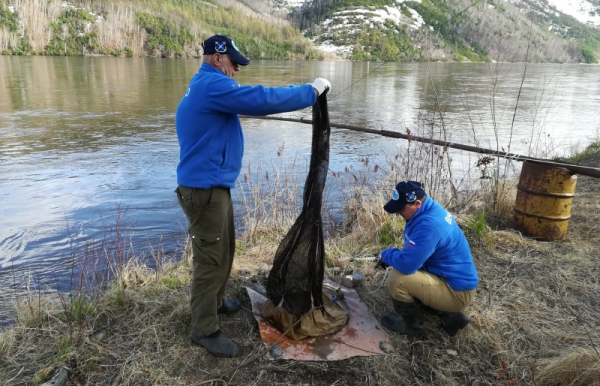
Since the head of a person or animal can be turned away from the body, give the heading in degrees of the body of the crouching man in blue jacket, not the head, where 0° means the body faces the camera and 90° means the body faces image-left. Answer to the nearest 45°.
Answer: approximately 90°

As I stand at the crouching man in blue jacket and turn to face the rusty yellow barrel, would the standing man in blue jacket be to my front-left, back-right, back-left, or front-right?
back-left

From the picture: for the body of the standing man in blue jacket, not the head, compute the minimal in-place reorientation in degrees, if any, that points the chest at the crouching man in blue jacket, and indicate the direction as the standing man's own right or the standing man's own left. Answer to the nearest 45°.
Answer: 0° — they already face them

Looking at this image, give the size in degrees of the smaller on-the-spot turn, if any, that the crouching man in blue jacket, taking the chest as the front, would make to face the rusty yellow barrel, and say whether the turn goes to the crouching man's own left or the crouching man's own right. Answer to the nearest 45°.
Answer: approximately 135° to the crouching man's own right

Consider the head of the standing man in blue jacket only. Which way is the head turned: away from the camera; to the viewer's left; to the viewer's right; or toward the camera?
to the viewer's right

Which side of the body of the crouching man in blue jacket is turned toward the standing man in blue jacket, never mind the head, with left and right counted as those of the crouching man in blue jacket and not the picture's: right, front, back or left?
front

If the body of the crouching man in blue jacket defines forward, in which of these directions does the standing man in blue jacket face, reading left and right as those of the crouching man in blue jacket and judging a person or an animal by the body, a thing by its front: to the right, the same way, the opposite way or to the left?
the opposite way

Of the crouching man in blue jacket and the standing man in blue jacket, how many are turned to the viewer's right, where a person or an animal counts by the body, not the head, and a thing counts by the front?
1

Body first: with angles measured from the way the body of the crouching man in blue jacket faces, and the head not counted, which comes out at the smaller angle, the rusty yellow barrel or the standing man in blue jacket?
the standing man in blue jacket

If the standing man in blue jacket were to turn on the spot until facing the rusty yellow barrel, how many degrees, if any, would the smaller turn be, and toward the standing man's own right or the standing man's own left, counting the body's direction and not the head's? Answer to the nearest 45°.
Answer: approximately 45° to the standing man's own left

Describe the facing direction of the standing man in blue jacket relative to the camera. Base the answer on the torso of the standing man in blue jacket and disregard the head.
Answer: to the viewer's right
